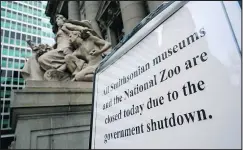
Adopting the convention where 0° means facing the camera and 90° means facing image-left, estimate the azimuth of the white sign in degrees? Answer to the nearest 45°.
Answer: approximately 45°

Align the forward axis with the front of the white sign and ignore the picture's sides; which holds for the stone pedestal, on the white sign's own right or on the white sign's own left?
on the white sign's own right
